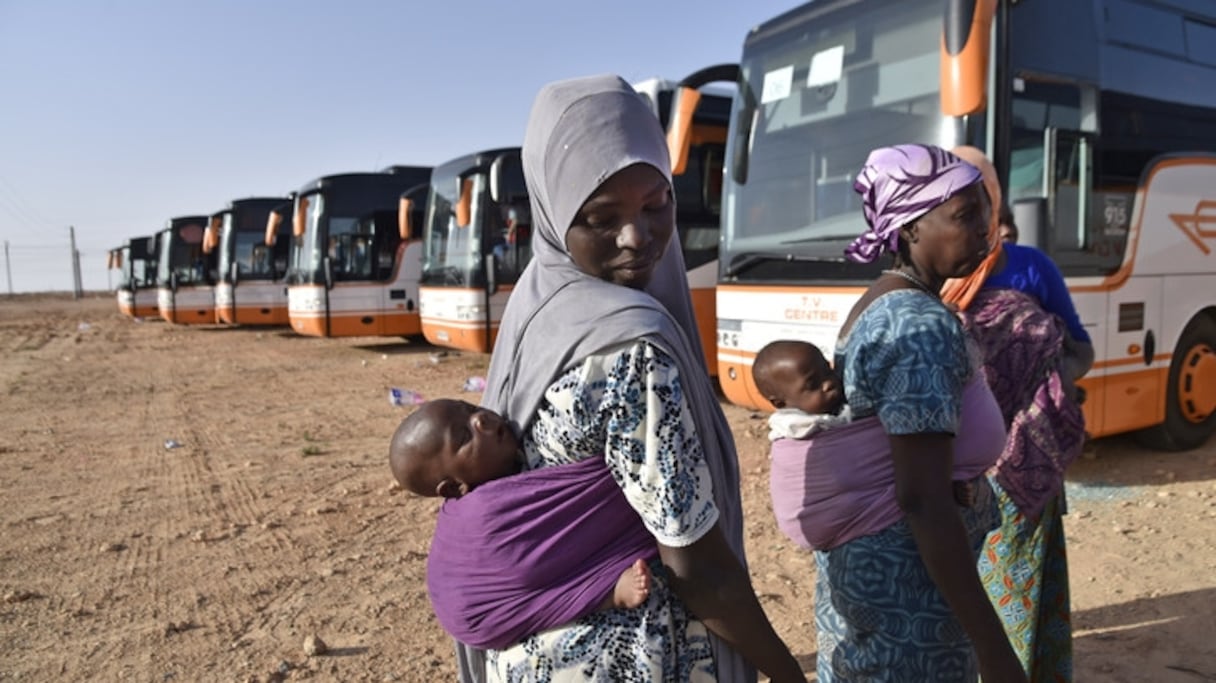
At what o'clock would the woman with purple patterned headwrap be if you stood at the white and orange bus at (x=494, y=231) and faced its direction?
The woman with purple patterned headwrap is roughly at 10 o'clock from the white and orange bus.

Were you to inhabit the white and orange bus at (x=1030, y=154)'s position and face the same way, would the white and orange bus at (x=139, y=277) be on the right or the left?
on its right

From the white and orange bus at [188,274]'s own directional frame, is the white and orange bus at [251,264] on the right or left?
on its left

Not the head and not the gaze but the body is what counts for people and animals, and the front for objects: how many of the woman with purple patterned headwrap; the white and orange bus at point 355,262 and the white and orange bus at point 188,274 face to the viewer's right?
1

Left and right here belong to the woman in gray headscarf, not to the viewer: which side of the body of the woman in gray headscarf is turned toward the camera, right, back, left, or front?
right

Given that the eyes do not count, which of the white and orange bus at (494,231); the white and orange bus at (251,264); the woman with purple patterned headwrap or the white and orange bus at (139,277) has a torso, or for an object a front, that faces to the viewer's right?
the woman with purple patterned headwrap

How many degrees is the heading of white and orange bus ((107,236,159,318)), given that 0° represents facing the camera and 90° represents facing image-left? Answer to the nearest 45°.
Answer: approximately 45°

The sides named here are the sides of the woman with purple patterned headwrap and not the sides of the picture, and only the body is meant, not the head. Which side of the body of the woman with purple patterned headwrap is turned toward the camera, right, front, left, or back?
right

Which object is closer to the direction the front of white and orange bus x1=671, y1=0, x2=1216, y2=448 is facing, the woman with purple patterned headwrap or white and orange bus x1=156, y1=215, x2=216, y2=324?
the woman with purple patterned headwrap

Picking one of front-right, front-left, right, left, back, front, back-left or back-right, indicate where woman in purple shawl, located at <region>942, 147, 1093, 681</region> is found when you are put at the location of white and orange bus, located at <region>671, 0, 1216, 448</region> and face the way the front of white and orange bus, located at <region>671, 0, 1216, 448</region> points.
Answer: front-left

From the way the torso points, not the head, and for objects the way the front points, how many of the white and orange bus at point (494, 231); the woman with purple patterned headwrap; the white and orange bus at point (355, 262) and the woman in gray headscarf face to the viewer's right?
2

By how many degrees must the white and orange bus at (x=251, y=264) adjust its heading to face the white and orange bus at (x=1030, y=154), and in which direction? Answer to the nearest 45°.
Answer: approximately 45° to its left

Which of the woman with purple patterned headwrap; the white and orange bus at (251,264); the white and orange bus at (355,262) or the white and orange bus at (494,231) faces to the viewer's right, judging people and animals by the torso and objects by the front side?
the woman with purple patterned headwrap

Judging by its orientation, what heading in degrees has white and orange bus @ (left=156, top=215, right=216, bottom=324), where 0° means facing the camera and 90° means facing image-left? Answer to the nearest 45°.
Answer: approximately 45°

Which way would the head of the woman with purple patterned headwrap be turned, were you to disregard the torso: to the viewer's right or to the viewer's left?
to the viewer's right
